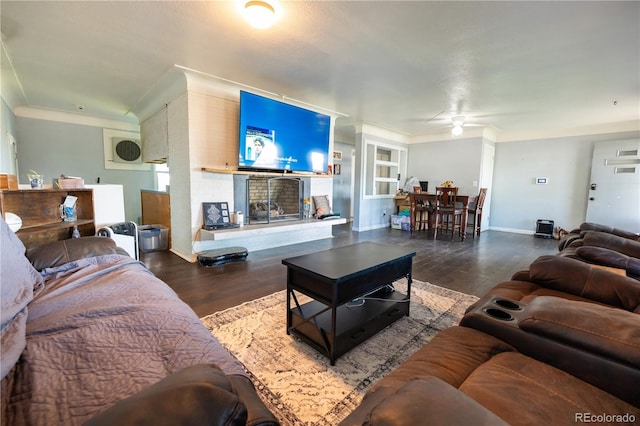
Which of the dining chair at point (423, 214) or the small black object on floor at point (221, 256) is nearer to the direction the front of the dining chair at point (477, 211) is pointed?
the dining chair

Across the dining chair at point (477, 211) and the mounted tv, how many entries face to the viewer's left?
1

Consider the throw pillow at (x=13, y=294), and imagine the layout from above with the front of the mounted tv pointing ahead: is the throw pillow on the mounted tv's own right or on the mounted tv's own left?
on the mounted tv's own right

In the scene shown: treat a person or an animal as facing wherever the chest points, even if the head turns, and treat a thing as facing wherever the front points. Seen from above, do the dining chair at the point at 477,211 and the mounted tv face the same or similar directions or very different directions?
very different directions

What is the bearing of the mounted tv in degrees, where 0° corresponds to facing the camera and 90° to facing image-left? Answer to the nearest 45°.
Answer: approximately 315°

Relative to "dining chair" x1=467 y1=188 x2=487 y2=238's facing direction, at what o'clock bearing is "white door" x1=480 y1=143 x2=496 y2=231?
The white door is roughly at 3 o'clock from the dining chair.

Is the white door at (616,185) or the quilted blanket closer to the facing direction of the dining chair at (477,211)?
the quilted blanket

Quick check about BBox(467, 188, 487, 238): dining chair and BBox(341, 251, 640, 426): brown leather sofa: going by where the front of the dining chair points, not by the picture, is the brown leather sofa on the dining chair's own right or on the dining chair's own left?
on the dining chair's own left

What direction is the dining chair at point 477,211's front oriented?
to the viewer's left

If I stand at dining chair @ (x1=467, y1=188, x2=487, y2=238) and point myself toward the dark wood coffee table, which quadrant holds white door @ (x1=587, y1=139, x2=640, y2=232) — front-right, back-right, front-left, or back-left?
back-left
